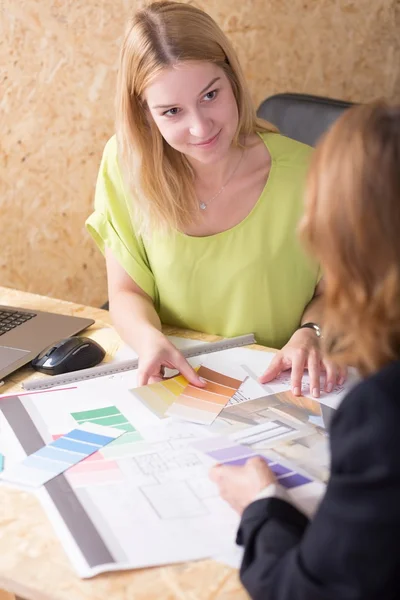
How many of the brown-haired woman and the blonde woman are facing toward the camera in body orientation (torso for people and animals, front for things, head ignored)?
1

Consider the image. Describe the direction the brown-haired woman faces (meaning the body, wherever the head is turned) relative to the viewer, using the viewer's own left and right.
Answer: facing away from the viewer and to the left of the viewer

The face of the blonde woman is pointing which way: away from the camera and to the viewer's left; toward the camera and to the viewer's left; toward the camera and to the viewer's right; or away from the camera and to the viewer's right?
toward the camera and to the viewer's right

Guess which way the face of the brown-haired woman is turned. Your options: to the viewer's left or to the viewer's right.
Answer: to the viewer's left

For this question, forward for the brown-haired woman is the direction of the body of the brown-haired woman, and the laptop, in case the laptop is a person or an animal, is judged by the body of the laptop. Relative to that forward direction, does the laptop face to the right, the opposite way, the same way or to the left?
the opposite way

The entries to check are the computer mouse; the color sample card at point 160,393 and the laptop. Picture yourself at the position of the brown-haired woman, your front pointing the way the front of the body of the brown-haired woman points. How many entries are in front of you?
3

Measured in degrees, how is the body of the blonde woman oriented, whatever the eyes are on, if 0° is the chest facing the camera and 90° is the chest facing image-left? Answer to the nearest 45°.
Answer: approximately 0°
